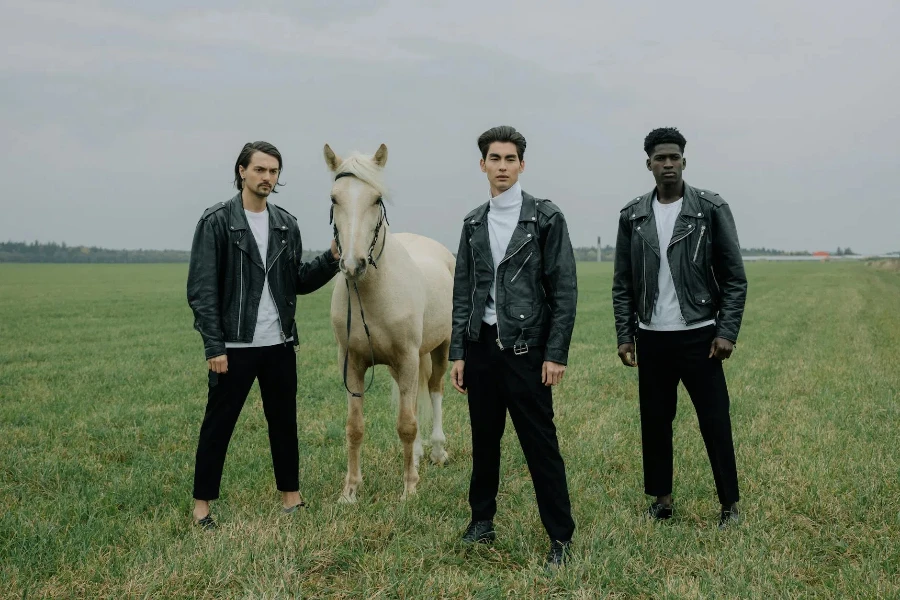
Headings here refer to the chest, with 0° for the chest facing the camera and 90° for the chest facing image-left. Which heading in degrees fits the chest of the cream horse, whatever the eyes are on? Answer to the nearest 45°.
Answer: approximately 45°

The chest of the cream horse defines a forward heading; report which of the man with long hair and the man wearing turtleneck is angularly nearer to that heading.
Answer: the man with long hair

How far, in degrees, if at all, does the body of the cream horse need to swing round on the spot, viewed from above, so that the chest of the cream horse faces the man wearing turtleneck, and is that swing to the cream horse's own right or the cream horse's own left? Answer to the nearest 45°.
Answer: approximately 90° to the cream horse's own left
